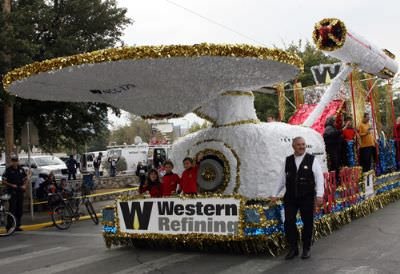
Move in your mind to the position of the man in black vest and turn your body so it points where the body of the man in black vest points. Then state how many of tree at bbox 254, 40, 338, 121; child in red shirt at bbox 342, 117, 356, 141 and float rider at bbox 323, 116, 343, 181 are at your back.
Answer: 3

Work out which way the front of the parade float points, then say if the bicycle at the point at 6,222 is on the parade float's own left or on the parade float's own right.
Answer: on the parade float's own right

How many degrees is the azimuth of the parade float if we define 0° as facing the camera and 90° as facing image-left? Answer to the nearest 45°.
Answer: approximately 45°

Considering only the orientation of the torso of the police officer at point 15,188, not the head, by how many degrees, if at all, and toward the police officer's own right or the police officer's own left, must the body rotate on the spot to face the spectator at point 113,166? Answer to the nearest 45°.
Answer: approximately 180°

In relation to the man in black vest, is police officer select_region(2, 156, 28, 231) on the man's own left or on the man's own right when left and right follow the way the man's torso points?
on the man's own right

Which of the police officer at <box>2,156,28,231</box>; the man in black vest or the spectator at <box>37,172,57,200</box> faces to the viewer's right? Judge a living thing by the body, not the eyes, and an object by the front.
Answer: the spectator at <box>37,172,57,200</box>
